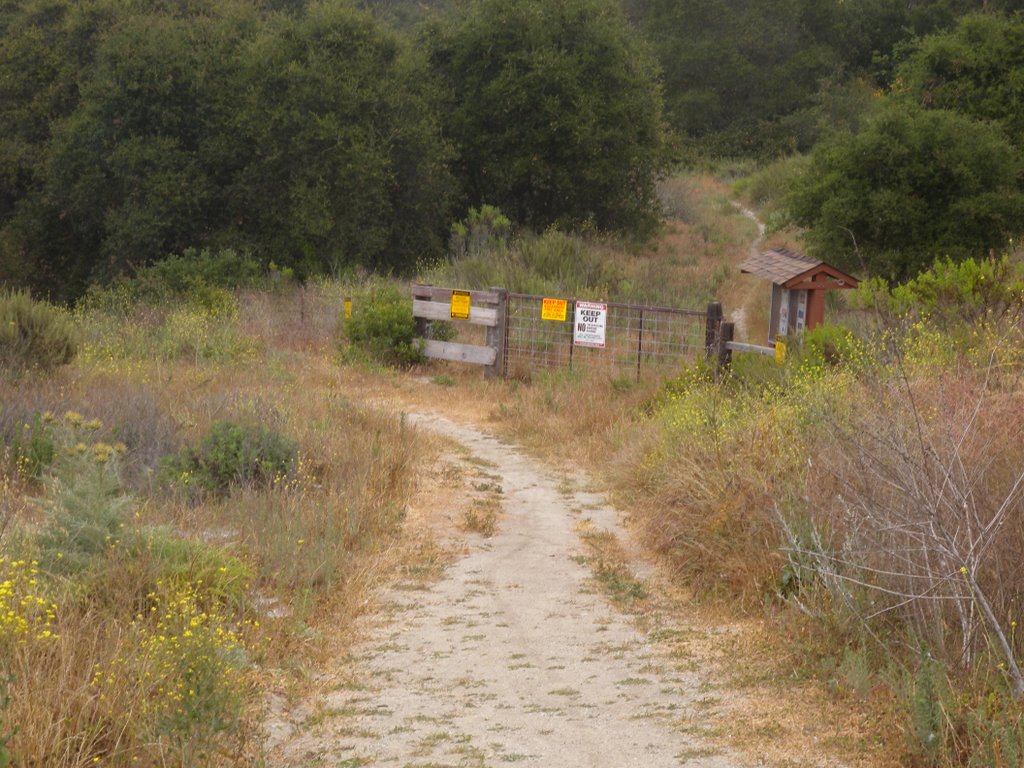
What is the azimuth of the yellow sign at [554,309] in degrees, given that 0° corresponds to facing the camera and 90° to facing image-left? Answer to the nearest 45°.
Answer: approximately 0°

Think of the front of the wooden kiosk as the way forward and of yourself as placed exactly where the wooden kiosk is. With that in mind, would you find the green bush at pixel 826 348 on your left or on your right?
on your left

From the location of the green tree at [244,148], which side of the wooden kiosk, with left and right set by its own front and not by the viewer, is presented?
right

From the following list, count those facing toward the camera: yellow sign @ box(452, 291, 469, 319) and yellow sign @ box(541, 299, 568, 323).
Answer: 2

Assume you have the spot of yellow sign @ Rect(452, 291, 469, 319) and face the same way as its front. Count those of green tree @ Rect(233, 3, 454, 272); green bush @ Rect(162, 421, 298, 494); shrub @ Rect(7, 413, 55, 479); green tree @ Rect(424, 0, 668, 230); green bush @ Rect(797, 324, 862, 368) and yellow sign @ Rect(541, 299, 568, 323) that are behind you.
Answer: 2

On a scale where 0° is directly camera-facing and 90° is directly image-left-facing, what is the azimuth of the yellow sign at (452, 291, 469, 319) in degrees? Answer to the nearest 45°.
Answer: approximately 0°

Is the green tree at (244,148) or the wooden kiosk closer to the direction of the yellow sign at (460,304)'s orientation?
the wooden kiosk

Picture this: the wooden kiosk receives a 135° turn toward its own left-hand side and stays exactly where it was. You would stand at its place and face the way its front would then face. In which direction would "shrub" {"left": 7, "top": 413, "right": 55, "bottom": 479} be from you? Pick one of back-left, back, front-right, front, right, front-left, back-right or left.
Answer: back-right

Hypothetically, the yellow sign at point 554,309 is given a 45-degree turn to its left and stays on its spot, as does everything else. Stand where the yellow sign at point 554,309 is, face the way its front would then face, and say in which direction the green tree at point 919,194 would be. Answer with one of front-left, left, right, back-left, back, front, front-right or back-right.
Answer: left

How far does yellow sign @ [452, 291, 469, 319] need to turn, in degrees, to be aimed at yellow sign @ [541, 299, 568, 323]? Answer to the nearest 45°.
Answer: approximately 45° to its left

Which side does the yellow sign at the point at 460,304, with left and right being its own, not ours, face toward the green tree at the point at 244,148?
back

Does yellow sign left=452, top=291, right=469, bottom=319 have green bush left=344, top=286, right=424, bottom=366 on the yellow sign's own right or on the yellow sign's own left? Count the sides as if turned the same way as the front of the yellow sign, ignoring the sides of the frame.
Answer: on the yellow sign's own right
